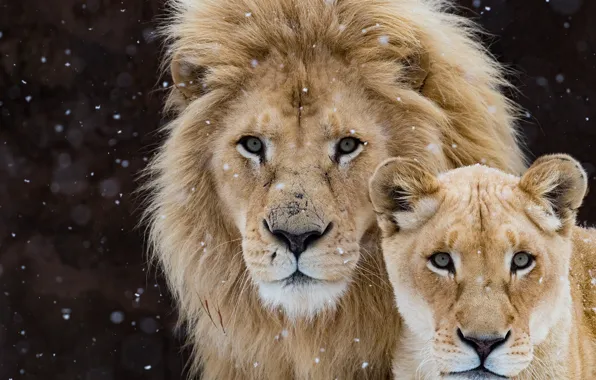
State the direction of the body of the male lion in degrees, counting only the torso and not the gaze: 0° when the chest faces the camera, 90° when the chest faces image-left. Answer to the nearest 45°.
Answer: approximately 0°

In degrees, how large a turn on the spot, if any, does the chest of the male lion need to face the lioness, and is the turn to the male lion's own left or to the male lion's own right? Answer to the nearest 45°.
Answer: approximately 45° to the male lion's own left

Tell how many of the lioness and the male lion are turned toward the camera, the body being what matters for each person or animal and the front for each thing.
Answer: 2
